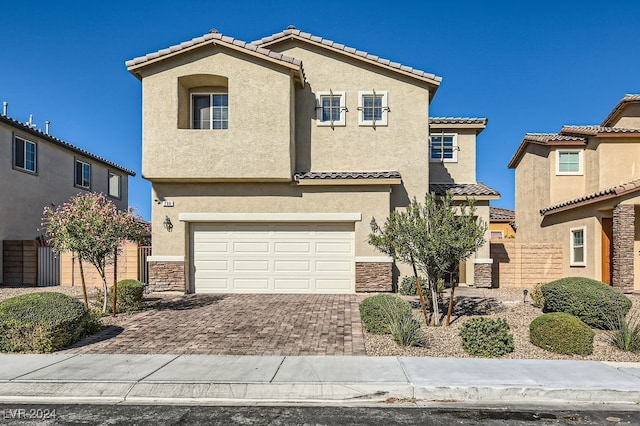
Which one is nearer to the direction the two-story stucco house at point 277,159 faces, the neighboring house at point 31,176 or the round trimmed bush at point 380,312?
the round trimmed bush

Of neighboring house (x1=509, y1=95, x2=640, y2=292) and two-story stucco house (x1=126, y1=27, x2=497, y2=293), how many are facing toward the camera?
2

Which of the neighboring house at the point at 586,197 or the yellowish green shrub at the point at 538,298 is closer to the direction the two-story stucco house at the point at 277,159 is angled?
the yellowish green shrub

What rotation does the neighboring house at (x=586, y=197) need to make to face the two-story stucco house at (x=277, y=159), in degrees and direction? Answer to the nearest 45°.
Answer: approximately 45° to its right

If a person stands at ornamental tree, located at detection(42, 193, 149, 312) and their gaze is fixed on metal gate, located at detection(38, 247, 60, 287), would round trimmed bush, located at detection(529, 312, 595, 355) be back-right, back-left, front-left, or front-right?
back-right

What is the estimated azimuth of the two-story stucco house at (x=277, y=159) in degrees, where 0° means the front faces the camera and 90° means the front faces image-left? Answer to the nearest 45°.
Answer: approximately 0°

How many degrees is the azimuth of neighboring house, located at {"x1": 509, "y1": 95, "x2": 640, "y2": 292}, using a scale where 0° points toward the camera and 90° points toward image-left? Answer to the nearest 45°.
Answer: approximately 0°

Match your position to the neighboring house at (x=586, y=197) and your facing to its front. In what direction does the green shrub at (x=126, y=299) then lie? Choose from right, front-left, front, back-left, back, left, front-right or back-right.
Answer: front-right

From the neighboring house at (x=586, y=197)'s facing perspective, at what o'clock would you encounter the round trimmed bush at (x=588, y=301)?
The round trimmed bush is roughly at 12 o'clock from the neighboring house.

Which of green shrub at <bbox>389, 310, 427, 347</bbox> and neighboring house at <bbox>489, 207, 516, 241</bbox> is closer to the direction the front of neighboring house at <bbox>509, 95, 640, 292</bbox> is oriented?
the green shrub
